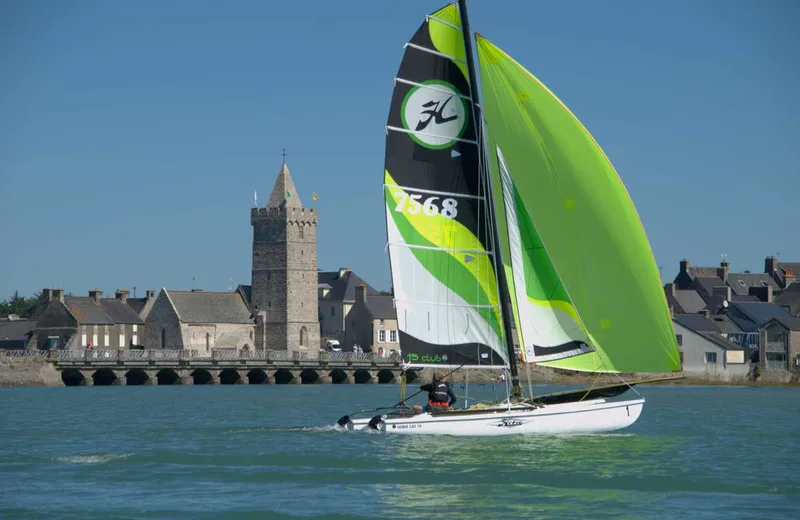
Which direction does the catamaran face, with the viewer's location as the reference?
facing to the right of the viewer
